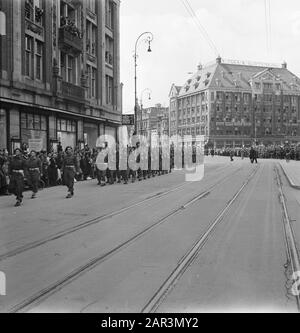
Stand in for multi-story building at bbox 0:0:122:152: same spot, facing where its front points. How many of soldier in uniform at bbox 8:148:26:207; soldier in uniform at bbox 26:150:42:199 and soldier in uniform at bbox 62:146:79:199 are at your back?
0

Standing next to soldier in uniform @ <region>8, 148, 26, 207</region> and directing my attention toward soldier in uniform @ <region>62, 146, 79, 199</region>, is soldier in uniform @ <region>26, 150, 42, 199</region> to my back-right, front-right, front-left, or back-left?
front-left

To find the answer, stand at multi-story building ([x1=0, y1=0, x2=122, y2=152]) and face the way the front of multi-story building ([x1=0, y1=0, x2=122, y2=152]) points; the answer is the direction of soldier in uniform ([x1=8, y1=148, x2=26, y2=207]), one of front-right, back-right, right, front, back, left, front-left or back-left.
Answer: front-right

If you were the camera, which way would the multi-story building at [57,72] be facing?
facing the viewer and to the right of the viewer

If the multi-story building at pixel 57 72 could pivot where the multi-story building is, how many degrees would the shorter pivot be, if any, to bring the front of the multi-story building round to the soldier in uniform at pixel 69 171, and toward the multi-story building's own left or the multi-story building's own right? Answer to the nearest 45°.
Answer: approximately 45° to the multi-story building's own right
